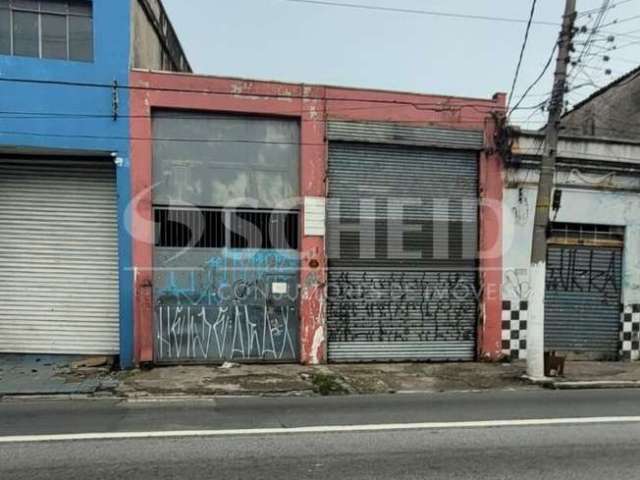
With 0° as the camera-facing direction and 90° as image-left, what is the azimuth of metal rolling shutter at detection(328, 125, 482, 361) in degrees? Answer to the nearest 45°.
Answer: approximately 0°

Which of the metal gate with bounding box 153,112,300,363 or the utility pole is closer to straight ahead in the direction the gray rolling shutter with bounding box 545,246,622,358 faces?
the utility pole

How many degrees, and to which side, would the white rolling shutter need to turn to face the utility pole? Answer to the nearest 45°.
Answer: approximately 45° to its left

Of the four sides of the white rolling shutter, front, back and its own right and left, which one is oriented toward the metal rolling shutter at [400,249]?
left

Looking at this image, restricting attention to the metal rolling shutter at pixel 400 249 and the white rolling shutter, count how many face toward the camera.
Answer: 2

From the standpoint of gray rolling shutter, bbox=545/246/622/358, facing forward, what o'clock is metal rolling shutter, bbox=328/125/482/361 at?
The metal rolling shutter is roughly at 2 o'clock from the gray rolling shutter.

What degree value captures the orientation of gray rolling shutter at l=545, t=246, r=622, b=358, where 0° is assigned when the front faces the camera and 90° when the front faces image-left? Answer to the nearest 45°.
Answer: approximately 0°

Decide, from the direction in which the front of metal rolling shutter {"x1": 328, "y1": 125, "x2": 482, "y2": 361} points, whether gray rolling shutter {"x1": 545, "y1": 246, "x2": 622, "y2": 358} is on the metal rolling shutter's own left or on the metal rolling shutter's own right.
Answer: on the metal rolling shutter's own left
